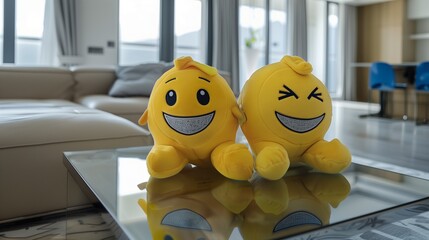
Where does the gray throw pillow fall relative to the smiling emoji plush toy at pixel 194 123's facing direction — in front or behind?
behind

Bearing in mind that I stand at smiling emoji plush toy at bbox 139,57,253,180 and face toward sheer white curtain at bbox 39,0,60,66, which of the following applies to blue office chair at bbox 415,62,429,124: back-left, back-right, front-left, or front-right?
front-right

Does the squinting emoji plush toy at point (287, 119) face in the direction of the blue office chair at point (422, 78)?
no

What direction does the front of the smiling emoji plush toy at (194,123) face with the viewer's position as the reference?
facing the viewer

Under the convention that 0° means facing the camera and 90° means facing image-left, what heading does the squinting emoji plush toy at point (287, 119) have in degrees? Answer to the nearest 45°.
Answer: approximately 315°

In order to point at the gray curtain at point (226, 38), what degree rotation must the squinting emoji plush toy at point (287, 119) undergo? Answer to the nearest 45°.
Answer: approximately 135° to its left
